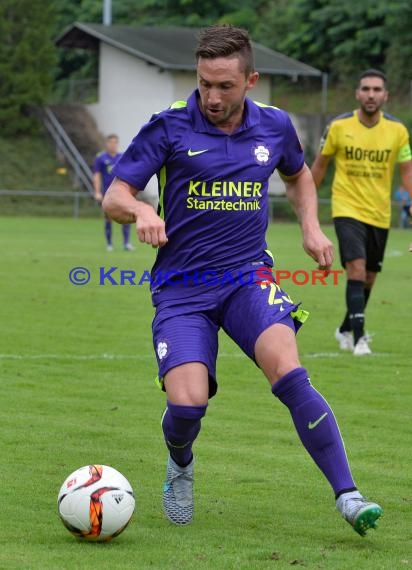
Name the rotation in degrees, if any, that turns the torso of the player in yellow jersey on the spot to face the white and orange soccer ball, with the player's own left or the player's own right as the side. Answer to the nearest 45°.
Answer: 0° — they already face it

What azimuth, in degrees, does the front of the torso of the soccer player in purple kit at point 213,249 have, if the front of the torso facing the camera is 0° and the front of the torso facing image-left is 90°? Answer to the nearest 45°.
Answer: approximately 0°

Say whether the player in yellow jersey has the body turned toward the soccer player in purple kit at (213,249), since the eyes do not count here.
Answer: yes

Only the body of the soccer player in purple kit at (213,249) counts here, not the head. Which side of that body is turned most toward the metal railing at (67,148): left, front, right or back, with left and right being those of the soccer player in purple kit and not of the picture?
back

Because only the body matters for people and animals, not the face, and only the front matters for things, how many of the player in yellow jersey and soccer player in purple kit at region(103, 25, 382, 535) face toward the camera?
2
